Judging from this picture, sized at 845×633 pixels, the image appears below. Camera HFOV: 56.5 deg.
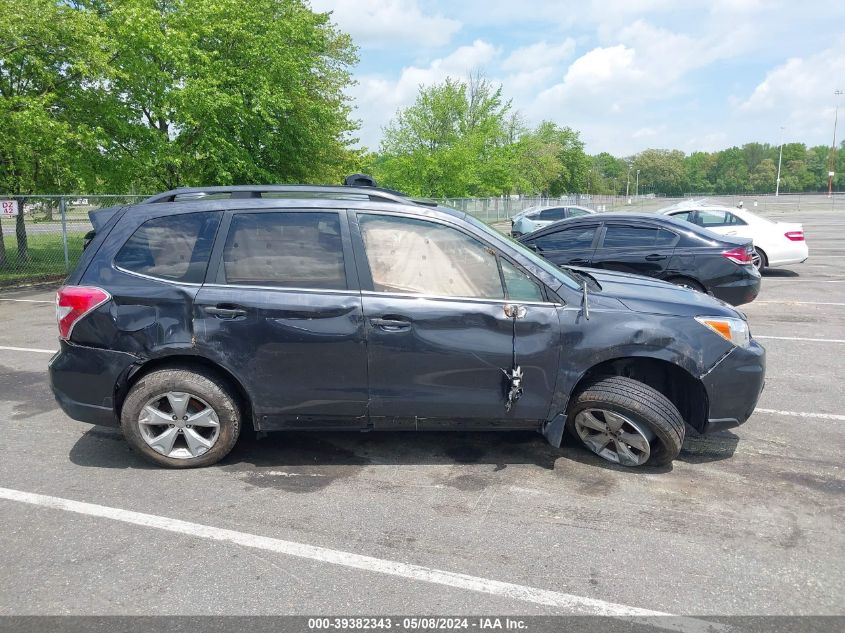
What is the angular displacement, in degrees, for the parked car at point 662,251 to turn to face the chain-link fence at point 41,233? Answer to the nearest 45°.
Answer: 0° — it already faces it

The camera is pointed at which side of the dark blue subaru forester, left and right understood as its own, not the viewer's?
right

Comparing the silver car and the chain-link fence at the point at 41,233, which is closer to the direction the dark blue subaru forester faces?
the silver car

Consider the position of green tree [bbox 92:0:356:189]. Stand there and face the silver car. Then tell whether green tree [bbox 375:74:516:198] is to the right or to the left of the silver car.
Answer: left

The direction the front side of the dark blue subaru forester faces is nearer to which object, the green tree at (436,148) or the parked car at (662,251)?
the parked car

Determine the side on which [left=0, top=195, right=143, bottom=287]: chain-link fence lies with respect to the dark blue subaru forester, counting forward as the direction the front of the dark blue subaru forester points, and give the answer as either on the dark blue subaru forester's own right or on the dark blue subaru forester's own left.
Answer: on the dark blue subaru forester's own left

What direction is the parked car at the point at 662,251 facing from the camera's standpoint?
to the viewer's left

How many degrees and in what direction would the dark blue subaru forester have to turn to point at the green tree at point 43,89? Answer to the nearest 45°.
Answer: approximately 135° to its left

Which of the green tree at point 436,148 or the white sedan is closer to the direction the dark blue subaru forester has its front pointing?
the white sedan

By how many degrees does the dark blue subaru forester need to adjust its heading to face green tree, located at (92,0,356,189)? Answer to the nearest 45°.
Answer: approximately 90° to its left

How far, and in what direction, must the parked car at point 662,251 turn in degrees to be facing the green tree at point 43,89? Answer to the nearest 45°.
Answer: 0° — it already faces it

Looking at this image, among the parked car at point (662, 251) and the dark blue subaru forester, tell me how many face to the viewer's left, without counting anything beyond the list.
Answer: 1

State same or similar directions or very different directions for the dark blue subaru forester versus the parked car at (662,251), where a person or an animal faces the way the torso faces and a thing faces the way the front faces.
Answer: very different directions

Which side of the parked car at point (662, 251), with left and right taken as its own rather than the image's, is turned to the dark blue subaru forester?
left
